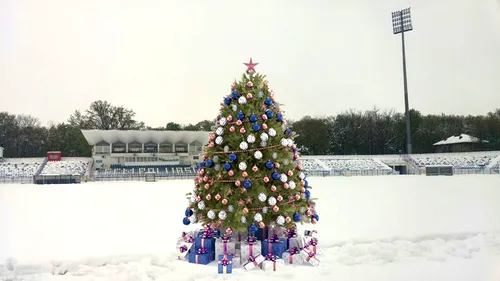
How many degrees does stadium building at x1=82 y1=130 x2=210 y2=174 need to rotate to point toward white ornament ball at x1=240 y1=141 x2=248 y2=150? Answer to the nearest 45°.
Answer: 0° — it already faces it

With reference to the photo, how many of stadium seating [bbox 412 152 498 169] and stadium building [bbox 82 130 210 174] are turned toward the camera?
2

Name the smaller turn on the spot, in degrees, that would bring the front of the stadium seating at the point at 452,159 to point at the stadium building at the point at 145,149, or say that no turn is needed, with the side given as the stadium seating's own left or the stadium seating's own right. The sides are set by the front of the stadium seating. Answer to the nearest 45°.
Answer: approximately 90° to the stadium seating's own right

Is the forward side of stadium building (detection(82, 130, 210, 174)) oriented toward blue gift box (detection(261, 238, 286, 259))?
yes

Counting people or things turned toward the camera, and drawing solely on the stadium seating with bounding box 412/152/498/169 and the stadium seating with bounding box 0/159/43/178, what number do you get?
2

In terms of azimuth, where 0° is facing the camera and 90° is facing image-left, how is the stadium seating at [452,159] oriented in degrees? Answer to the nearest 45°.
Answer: approximately 0°

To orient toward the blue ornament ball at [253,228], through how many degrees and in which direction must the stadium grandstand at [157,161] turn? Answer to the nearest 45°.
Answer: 0° — it already faces it

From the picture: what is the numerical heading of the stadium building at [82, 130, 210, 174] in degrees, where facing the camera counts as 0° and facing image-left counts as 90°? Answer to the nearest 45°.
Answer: approximately 0°
